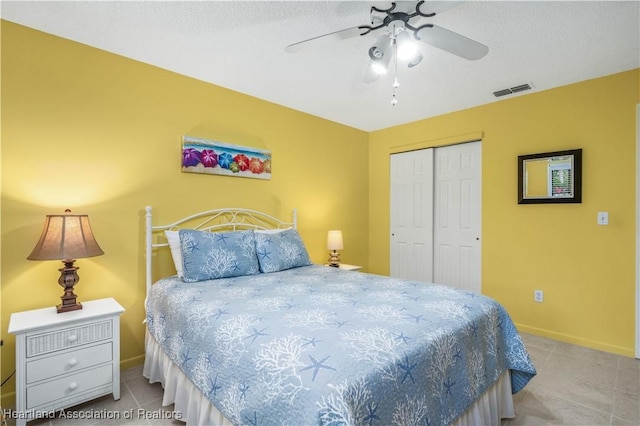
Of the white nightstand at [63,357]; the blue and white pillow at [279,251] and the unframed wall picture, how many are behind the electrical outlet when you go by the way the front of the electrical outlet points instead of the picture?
0

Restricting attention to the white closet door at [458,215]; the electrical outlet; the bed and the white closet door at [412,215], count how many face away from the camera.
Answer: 0

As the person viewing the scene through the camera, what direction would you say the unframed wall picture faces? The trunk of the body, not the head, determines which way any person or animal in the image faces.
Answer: facing the viewer and to the right of the viewer

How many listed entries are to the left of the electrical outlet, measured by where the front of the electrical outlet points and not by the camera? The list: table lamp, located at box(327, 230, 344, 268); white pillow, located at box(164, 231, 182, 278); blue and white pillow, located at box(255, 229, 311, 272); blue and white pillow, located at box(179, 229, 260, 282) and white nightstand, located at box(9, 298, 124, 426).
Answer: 0

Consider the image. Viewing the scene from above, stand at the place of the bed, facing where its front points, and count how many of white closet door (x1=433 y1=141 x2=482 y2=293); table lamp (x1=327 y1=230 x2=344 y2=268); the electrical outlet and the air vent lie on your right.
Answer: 0

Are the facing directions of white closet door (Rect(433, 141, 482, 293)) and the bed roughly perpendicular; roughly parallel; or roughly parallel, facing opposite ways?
roughly perpendicular

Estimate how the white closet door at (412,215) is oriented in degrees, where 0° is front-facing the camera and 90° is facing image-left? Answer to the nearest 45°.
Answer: approximately 45°

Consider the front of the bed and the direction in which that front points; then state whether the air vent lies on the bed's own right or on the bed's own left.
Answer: on the bed's own left

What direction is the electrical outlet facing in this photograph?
toward the camera

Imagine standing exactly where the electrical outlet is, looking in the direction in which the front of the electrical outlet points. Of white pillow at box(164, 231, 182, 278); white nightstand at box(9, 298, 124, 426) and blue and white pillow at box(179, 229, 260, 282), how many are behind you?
0

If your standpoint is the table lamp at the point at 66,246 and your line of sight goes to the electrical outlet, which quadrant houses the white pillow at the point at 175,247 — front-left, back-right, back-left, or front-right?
front-left

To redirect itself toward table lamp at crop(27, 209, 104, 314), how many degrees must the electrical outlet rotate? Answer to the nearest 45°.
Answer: approximately 45° to its right

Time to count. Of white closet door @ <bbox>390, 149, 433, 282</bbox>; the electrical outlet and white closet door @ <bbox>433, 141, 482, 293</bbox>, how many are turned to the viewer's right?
0

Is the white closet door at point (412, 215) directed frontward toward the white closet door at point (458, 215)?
no

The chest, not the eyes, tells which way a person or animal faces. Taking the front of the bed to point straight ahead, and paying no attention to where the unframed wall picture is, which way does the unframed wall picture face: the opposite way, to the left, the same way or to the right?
the same way

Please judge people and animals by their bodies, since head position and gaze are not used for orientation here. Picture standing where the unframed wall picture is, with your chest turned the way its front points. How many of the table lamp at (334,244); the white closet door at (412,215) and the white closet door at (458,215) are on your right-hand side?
0
